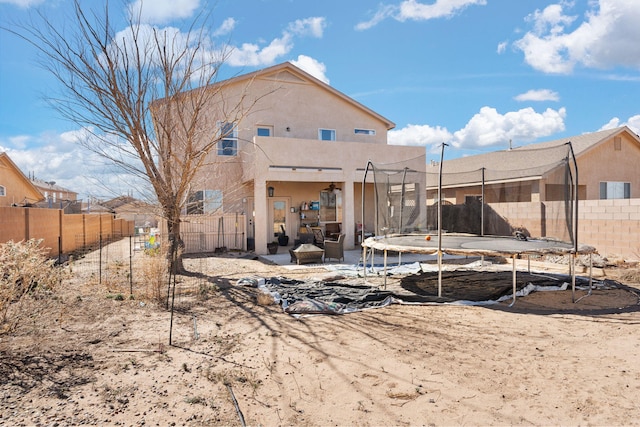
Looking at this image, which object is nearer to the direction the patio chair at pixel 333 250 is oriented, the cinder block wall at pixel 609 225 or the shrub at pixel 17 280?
the shrub

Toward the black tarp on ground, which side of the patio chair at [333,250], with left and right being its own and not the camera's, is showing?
left

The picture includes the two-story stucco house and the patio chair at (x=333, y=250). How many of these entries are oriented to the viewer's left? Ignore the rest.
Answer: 1

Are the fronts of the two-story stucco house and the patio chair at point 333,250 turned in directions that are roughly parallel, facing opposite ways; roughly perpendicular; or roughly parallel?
roughly perpendicular

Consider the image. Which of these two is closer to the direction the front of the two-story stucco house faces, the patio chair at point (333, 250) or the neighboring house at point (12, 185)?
the neighboring house

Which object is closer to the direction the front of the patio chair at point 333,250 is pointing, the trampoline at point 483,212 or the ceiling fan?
the ceiling fan

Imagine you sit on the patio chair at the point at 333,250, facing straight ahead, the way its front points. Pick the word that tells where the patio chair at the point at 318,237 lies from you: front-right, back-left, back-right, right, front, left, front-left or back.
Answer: right

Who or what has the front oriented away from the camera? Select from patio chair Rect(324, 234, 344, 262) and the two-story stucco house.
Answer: the two-story stucco house

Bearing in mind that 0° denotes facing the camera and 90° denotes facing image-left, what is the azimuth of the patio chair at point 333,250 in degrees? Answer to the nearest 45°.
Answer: approximately 90°

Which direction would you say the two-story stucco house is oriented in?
away from the camera

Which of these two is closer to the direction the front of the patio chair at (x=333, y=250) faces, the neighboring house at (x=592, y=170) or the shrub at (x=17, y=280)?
the shrub

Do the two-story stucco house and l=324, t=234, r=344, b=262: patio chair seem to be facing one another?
no

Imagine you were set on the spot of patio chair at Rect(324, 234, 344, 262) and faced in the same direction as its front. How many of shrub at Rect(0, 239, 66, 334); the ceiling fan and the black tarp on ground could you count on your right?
1

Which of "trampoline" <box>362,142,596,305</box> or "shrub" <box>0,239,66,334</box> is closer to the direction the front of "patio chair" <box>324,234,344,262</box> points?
the shrub

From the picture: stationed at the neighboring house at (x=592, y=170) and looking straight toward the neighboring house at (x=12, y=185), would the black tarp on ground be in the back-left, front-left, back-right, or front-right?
front-left
